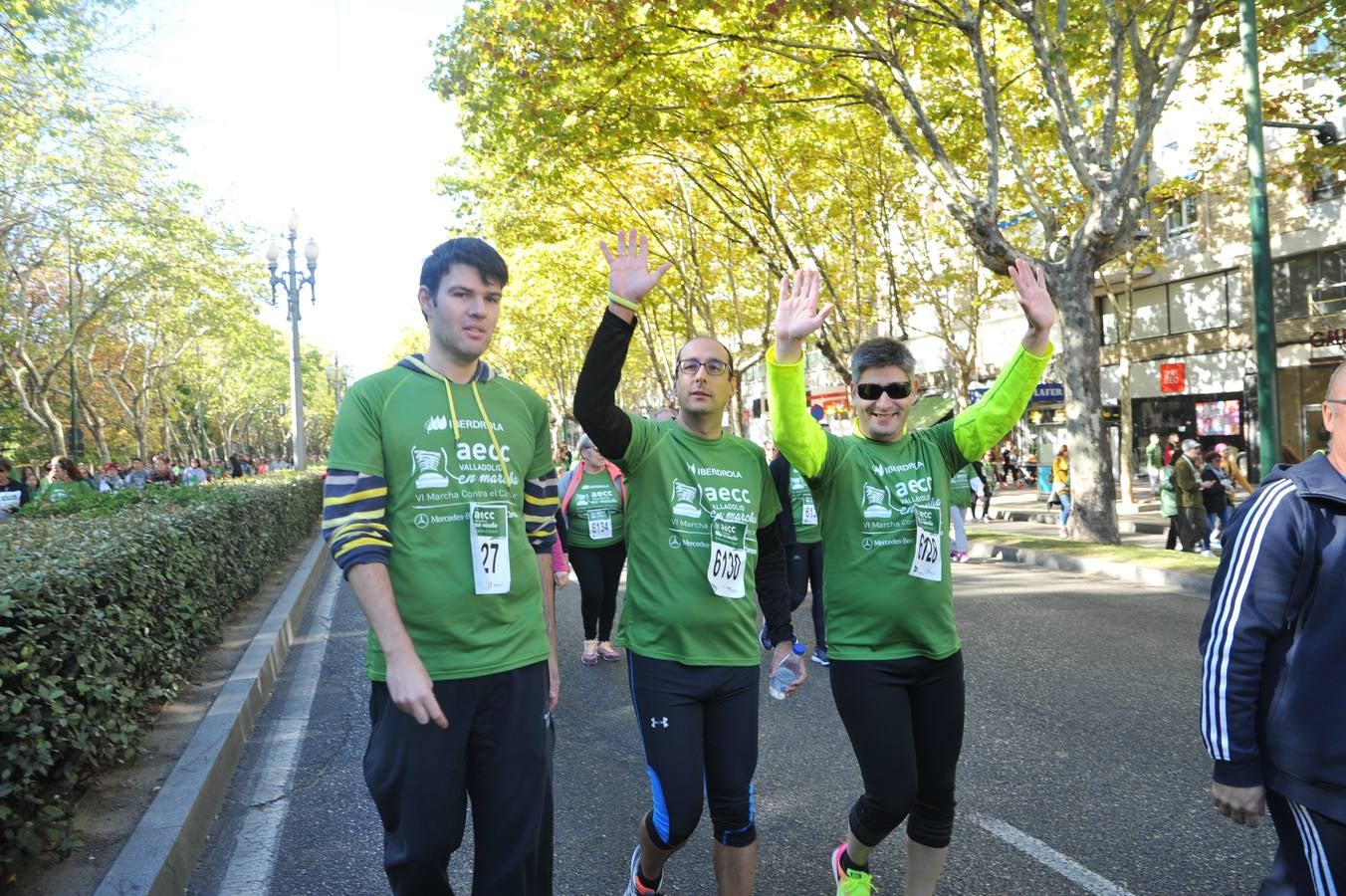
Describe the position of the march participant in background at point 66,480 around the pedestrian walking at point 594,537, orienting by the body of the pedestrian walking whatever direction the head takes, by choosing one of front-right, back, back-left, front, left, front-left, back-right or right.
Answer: back-right

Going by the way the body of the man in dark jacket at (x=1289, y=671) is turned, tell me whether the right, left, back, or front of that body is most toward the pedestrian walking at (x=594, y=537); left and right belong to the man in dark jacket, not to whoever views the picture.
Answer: back

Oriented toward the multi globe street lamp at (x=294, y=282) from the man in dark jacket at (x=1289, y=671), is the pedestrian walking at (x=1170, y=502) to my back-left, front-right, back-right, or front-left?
front-right

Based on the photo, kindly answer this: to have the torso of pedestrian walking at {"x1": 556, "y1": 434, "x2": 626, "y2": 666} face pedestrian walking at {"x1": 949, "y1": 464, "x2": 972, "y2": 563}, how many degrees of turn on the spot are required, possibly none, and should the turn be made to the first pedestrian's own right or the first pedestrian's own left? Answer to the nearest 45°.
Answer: approximately 135° to the first pedestrian's own left

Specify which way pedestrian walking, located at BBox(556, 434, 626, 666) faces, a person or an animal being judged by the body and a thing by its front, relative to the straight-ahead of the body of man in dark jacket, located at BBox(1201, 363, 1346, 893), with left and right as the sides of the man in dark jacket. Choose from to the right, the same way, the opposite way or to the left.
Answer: the same way

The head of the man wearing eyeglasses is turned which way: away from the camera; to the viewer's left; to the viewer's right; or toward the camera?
toward the camera

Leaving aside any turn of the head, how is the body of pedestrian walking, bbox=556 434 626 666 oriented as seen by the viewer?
toward the camera

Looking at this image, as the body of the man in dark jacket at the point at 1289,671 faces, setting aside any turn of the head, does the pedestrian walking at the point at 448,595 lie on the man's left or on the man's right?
on the man's right

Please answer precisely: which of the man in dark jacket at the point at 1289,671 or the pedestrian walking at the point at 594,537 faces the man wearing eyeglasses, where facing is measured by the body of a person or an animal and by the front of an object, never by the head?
the pedestrian walking

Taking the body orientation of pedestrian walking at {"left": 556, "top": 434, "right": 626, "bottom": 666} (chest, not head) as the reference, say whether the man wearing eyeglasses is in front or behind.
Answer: in front

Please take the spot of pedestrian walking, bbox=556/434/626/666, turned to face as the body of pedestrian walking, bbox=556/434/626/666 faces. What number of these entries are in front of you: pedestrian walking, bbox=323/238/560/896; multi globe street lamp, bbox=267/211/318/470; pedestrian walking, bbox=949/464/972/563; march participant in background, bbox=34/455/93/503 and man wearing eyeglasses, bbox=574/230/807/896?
2

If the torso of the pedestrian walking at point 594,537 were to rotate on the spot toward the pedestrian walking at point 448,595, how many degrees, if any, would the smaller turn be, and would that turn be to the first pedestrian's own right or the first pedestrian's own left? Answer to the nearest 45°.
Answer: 0° — they already face them
